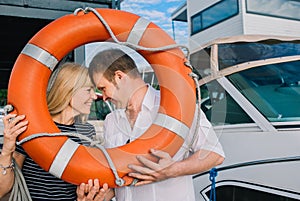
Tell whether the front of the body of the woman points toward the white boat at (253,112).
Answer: no

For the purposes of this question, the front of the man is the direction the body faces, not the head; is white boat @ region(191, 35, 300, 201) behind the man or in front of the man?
behind

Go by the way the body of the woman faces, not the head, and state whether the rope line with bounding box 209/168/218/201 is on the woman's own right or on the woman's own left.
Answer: on the woman's own left

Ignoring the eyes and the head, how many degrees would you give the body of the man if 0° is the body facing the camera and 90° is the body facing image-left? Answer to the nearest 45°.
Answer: approximately 45°

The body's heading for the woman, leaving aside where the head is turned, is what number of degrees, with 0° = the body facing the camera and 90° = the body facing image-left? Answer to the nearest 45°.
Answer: approximately 315°

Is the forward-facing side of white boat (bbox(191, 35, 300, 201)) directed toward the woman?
no

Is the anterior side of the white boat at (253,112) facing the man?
no

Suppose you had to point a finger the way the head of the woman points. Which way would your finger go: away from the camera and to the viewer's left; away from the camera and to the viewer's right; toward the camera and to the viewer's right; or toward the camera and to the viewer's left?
toward the camera and to the viewer's right
